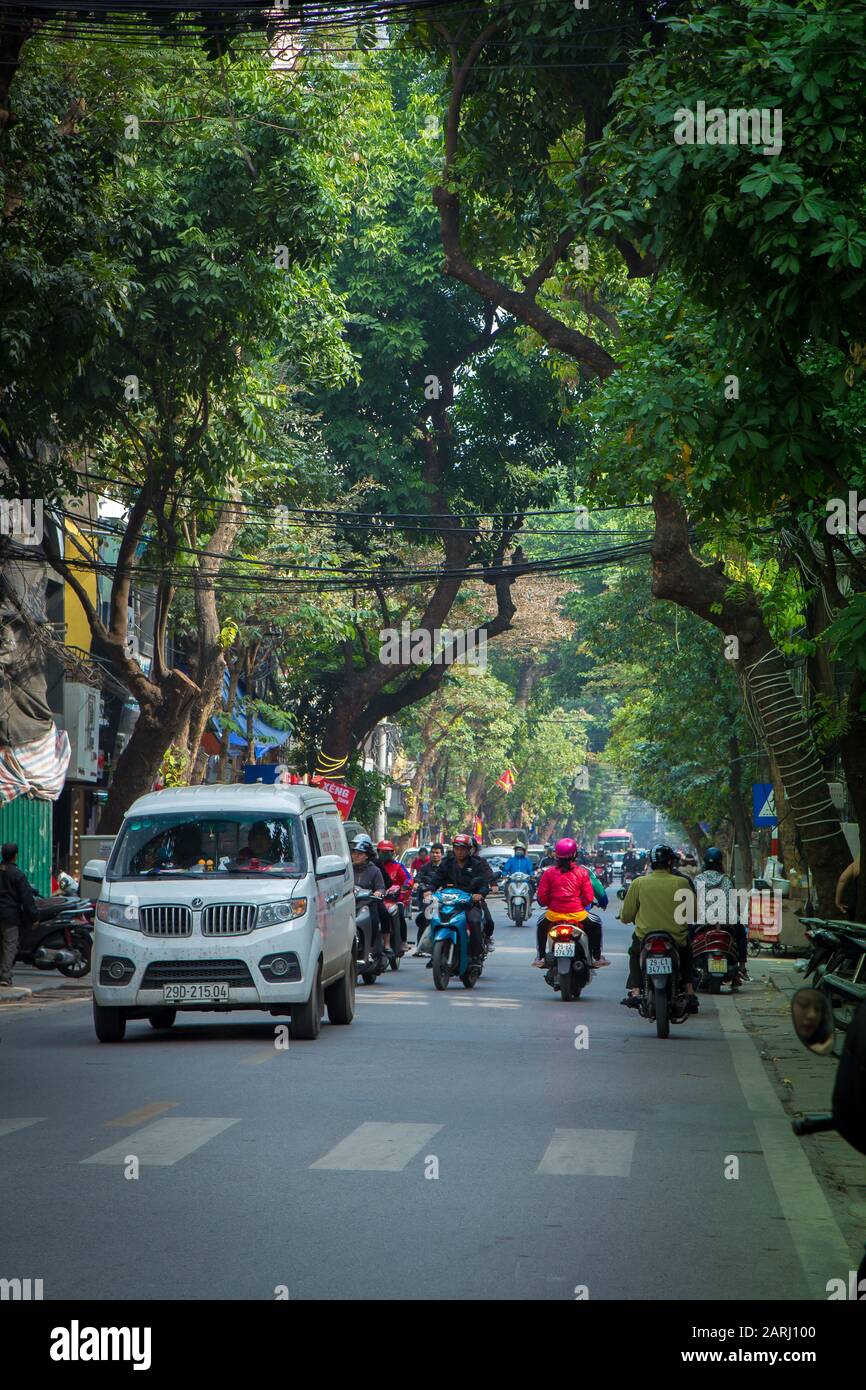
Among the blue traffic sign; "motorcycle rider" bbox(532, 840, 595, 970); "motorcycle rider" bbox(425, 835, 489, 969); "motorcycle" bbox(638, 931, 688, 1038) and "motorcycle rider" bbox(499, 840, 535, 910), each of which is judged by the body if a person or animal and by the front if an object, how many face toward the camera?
3

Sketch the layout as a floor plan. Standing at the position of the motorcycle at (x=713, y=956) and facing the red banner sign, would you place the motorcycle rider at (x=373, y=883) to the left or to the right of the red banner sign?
left

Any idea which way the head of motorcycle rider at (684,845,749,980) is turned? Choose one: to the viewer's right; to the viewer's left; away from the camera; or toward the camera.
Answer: away from the camera

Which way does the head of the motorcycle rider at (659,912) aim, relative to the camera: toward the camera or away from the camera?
away from the camera

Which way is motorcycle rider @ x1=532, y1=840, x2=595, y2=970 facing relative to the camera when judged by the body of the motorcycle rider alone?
away from the camera

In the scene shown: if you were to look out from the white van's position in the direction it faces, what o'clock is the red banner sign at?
The red banner sign is roughly at 6 o'clock from the white van.

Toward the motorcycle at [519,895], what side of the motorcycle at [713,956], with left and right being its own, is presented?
front

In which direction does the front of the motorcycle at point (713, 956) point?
away from the camera

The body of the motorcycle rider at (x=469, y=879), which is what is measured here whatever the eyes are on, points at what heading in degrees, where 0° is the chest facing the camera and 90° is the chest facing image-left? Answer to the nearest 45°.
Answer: approximately 0°

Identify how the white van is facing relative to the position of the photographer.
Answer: facing the viewer

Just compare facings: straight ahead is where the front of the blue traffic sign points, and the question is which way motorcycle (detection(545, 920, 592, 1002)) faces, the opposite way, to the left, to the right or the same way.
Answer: the opposite way

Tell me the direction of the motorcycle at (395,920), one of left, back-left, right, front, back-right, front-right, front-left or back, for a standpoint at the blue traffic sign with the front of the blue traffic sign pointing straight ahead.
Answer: front-right

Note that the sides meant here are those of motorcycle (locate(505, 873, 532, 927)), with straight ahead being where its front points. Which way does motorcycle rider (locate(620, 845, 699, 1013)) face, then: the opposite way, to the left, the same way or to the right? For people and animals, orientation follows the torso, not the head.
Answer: the opposite way

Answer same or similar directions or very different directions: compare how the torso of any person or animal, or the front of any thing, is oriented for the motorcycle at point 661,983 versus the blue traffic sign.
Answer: very different directions
